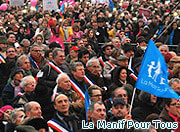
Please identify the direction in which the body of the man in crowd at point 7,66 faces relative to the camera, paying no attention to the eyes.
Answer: toward the camera

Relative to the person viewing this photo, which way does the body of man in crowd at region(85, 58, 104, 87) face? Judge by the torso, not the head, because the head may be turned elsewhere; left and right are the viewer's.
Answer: facing the viewer and to the right of the viewer

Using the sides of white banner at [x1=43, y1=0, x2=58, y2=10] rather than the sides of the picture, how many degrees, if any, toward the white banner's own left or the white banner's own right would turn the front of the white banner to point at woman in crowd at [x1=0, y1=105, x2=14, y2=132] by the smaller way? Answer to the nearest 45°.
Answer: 0° — it already faces them

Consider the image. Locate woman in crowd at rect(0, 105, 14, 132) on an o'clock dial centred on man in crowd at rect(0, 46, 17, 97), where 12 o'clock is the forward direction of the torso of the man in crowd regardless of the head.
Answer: The woman in crowd is roughly at 12 o'clock from the man in crowd.

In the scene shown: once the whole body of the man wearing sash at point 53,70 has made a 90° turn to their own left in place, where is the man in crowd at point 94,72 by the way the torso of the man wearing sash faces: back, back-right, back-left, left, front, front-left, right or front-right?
front-right

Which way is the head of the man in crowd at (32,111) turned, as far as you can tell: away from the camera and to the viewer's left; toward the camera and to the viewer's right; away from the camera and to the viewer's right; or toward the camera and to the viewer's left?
toward the camera and to the viewer's right

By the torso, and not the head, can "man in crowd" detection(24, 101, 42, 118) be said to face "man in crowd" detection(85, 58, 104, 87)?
no

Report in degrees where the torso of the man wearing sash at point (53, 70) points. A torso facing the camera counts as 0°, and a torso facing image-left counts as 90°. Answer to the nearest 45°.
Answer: approximately 315°

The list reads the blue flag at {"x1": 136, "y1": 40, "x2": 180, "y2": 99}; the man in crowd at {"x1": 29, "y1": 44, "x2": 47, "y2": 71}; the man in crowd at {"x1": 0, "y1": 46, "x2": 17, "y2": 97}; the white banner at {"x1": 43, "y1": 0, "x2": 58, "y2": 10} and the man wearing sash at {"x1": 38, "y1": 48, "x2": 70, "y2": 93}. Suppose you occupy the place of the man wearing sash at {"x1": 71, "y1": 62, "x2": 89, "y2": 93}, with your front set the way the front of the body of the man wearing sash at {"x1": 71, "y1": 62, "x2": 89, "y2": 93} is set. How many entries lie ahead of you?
1

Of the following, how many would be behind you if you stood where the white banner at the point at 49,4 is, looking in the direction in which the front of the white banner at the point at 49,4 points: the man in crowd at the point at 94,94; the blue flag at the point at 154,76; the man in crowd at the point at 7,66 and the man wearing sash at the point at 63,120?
0

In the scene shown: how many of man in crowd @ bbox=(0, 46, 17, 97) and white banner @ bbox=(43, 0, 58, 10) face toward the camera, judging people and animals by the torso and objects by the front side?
2

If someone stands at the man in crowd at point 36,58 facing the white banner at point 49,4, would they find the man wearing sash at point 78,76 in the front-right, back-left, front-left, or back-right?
back-right

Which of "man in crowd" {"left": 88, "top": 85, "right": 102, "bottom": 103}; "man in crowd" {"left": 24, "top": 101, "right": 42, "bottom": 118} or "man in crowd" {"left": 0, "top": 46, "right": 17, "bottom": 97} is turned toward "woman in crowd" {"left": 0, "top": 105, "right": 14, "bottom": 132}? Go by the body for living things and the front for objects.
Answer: "man in crowd" {"left": 0, "top": 46, "right": 17, "bottom": 97}

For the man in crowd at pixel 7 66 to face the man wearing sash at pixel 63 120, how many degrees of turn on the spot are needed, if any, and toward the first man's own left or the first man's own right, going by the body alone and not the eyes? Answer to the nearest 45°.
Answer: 0° — they already face them

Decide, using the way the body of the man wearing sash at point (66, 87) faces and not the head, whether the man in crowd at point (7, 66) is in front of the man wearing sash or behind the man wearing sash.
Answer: behind

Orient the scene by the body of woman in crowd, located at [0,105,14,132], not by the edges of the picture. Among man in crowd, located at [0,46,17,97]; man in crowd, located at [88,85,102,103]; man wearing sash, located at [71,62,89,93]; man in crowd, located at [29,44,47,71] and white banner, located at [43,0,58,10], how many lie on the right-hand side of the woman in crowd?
0

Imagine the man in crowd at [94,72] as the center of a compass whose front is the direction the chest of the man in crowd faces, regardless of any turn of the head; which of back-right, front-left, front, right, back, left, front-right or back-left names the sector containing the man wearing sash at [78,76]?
right

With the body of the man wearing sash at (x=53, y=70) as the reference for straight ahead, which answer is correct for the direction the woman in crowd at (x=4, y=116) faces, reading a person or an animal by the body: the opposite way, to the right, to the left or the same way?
the same way

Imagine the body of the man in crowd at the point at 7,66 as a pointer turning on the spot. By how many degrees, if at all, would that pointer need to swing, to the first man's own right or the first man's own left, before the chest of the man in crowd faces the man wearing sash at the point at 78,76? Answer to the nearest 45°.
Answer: approximately 45° to the first man's own left
